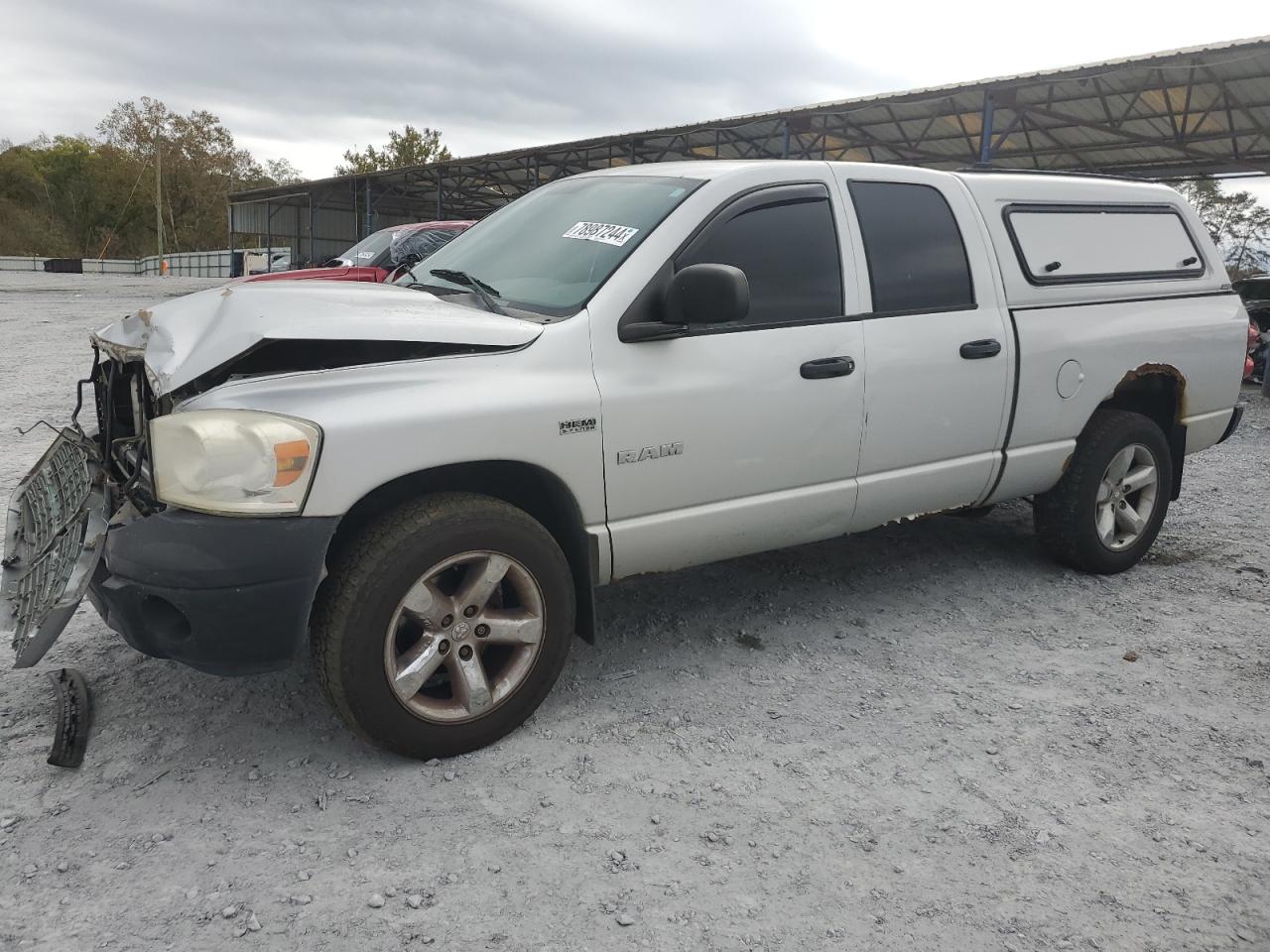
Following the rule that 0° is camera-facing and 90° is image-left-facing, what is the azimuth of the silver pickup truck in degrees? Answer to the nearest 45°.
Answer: approximately 45°

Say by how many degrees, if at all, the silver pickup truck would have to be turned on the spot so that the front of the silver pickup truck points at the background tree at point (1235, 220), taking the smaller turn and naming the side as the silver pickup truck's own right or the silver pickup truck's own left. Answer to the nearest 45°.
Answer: approximately 180°

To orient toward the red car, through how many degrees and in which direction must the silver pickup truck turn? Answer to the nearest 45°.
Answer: approximately 135° to its right

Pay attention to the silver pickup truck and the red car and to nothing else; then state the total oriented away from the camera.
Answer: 0

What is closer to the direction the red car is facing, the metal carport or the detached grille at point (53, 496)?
the detached grille

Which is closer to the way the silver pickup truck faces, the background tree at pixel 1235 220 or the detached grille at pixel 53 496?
the detached grille

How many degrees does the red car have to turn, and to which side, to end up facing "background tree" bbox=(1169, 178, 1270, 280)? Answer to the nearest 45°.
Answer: approximately 180°

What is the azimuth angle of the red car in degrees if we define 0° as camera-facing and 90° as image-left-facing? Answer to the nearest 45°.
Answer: approximately 45°

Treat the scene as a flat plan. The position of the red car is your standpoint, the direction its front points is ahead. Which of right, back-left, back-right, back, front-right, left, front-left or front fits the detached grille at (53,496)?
front-left

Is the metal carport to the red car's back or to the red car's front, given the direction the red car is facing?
to the back
